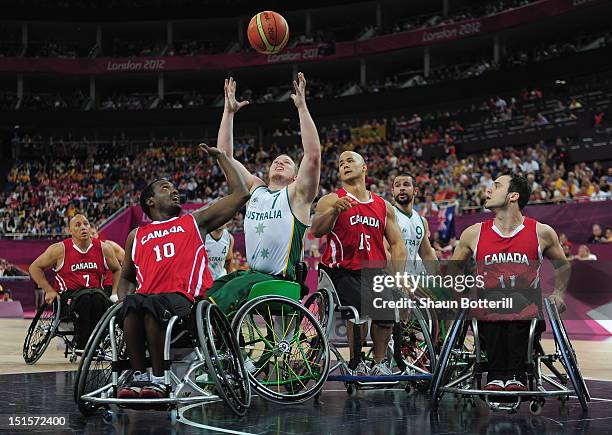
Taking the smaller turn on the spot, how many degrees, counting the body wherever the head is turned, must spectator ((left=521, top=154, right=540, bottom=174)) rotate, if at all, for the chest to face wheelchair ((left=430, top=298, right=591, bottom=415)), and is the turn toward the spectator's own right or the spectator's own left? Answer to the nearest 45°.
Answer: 0° — they already face it

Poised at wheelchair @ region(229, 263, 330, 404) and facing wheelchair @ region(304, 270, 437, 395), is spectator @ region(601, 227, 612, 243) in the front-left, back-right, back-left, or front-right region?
front-left

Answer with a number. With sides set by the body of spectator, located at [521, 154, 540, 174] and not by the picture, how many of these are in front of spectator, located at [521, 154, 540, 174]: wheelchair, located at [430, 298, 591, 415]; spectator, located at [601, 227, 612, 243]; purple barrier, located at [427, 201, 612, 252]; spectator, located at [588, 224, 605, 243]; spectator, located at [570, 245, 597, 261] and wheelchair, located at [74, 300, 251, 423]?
6

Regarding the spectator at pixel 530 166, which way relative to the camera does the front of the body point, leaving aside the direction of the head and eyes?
toward the camera

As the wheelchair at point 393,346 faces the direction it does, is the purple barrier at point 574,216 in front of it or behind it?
behind

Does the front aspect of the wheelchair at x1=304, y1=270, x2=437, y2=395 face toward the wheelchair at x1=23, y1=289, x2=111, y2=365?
no

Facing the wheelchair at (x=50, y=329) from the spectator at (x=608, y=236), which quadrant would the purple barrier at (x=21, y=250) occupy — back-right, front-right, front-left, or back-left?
front-right

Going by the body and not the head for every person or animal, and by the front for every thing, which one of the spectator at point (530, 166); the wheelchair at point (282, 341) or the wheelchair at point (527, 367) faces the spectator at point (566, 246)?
the spectator at point (530, 166)

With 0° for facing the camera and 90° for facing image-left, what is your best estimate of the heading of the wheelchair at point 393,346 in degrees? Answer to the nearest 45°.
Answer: approximately 0°

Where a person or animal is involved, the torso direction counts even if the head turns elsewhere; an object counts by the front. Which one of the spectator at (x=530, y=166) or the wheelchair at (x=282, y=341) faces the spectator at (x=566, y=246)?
the spectator at (x=530, y=166)

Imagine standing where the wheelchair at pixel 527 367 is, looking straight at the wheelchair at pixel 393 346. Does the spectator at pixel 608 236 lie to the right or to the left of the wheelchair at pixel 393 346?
right

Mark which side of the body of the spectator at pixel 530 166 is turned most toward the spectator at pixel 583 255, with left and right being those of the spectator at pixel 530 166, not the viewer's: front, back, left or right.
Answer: front

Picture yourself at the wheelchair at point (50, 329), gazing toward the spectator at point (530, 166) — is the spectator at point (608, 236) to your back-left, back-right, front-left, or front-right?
front-right
